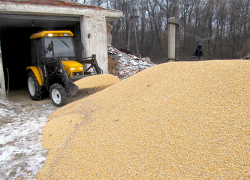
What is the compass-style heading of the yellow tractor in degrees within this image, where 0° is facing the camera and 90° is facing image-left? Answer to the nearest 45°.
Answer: approximately 315°

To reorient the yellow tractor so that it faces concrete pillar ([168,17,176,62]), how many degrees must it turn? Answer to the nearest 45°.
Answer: approximately 45° to its left
